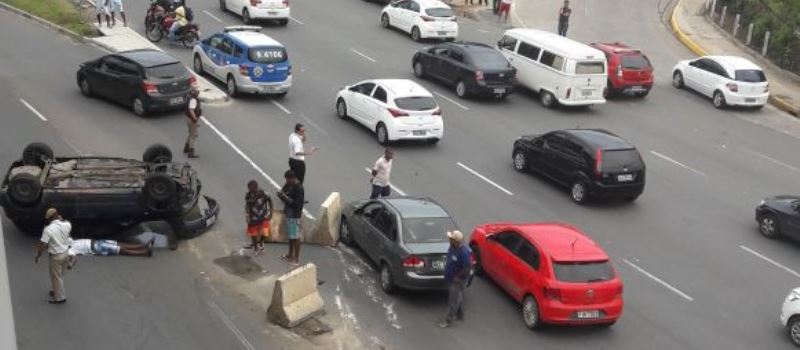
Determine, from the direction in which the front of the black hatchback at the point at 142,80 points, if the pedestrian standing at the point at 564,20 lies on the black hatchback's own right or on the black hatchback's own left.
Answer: on the black hatchback's own right

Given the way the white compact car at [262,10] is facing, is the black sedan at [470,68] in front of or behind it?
behind

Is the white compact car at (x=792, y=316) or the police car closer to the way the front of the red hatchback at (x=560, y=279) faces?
the police car

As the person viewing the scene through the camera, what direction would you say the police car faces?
facing away from the viewer and to the left of the viewer

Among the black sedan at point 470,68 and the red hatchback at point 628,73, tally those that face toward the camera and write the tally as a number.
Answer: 0

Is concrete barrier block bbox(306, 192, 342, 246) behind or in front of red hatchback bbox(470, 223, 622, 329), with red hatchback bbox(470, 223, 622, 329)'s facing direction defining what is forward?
in front

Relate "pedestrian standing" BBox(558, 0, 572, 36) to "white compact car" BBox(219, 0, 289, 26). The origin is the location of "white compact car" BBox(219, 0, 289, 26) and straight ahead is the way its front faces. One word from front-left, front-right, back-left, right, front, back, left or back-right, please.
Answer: back-right

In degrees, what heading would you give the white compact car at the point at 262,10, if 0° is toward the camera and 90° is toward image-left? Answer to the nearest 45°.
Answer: approximately 135°

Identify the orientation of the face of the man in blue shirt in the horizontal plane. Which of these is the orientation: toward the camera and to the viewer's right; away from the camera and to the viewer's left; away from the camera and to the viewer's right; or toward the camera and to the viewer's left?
toward the camera and to the viewer's left

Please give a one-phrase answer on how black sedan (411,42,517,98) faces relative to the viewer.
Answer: facing away from the viewer and to the left of the viewer

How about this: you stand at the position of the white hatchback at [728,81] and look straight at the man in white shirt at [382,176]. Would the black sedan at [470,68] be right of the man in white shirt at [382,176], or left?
right

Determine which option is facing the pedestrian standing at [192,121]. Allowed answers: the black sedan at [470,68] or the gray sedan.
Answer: the gray sedan

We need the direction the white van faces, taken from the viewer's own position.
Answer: facing away from the viewer and to the left of the viewer
